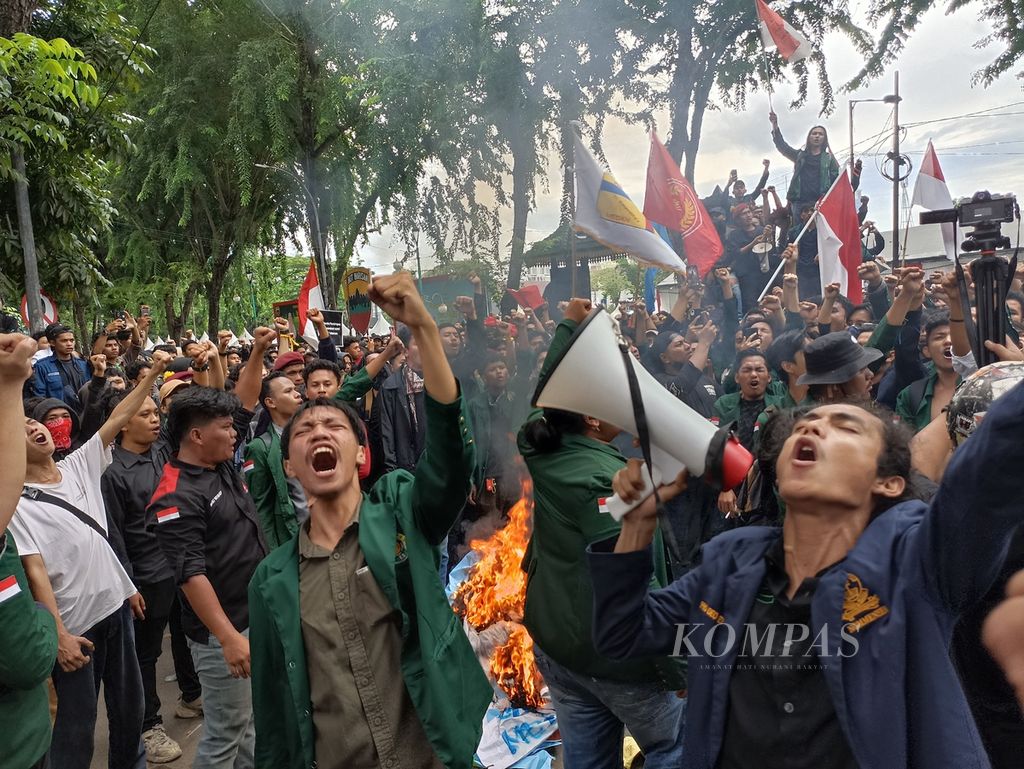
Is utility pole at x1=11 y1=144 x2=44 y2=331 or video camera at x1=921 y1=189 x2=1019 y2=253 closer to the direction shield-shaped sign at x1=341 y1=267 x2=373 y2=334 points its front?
the video camera

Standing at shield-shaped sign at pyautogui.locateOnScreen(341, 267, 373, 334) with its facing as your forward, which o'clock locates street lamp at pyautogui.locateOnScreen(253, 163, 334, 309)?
The street lamp is roughly at 6 o'clock from the shield-shaped sign.

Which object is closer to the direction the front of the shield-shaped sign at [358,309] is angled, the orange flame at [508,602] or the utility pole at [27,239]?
the orange flame

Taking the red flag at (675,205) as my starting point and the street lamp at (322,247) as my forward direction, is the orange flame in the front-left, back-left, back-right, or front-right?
back-left

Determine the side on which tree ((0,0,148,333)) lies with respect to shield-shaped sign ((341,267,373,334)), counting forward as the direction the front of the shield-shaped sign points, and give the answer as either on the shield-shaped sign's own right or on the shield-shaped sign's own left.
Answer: on the shield-shaped sign's own right

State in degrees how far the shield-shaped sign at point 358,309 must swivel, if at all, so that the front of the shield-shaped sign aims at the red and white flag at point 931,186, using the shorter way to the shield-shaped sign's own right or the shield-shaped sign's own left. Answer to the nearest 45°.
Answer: approximately 45° to the shield-shaped sign's own left

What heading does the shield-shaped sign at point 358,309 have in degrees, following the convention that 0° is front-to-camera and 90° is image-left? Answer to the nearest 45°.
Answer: approximately 0°

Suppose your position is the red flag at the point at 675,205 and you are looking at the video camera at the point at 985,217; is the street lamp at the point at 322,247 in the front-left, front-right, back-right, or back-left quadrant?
back-right

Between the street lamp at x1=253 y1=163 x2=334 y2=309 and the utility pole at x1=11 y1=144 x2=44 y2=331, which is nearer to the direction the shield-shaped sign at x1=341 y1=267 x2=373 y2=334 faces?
the utility pole
